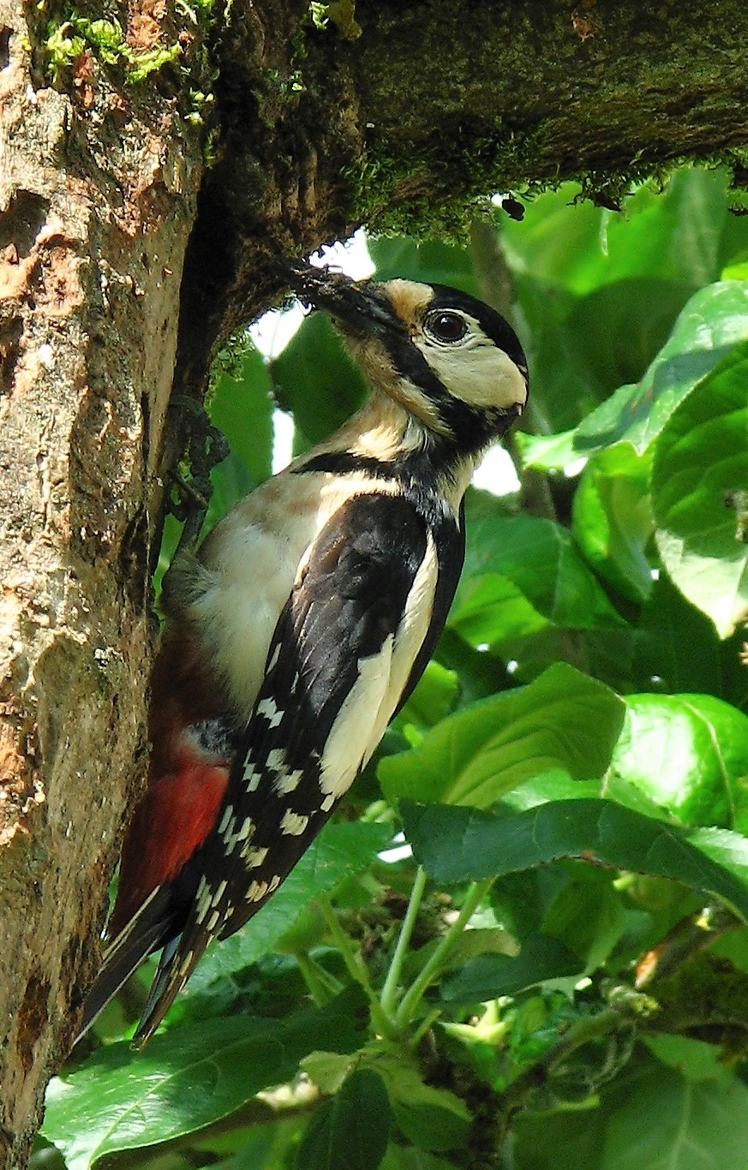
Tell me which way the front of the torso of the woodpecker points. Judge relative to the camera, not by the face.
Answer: to the viewer's left

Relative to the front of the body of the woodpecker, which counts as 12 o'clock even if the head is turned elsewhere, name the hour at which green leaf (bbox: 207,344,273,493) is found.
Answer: The green leaf is roughly at 3 o'clock from the woodpecker.

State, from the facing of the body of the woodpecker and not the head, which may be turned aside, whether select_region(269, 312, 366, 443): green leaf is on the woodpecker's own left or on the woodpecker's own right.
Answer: on the woodpecker's own right

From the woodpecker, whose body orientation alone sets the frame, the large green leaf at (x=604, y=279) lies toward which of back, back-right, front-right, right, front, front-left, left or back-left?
back-right
